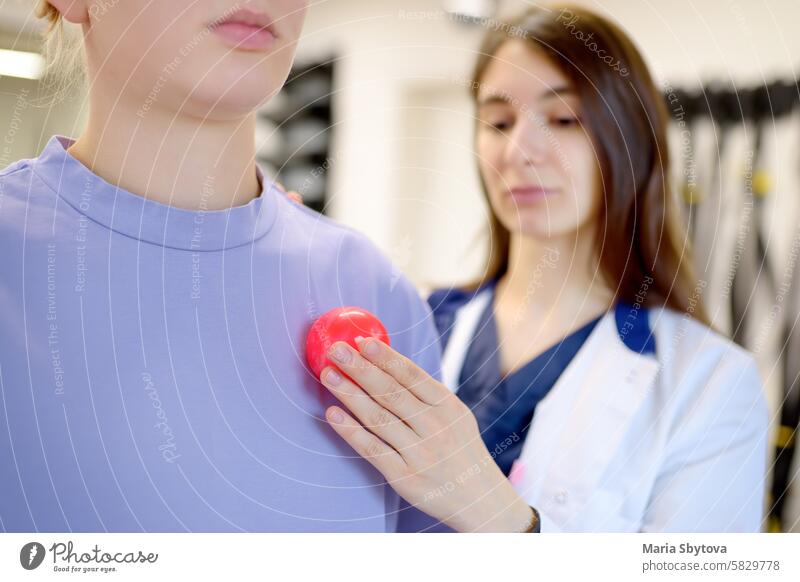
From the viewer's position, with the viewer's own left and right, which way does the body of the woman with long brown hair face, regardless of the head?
facing the viewer and to the left of the viewer

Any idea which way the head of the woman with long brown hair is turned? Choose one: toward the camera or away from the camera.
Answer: toward the camera
